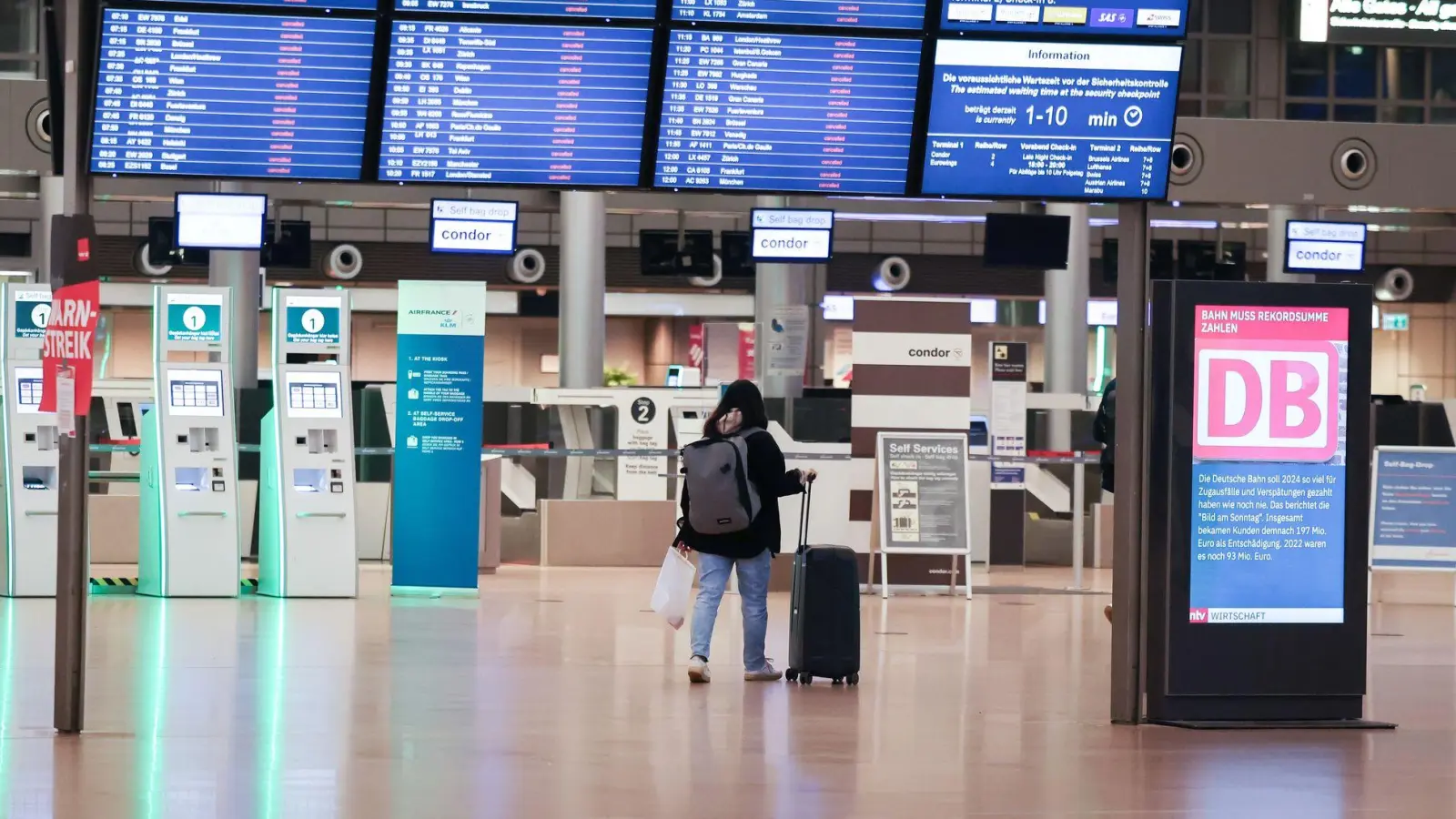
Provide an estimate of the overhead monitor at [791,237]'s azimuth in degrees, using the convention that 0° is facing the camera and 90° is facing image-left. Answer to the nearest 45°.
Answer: approximately 0°

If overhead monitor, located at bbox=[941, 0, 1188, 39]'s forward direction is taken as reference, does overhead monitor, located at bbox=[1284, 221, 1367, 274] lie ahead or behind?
behind

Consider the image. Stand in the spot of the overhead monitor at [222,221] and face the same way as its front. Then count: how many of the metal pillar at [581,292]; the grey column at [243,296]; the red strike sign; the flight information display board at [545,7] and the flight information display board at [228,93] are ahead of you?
3

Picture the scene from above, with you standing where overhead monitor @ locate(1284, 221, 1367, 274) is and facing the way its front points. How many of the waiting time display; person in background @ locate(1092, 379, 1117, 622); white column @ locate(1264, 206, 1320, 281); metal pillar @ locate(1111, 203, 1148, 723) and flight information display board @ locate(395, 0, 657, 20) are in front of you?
4

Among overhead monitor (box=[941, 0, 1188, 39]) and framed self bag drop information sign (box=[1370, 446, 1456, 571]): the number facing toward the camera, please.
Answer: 2

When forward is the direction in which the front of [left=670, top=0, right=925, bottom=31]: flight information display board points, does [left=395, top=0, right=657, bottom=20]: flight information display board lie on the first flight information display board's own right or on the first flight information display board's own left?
on the first flight information display board's own right

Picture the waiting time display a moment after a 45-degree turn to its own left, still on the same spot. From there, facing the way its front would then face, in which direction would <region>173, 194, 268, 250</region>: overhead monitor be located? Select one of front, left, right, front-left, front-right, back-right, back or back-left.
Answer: back

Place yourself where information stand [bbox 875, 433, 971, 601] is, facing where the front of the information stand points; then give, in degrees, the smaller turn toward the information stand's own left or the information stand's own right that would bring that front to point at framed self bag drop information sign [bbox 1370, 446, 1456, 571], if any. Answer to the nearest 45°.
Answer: approximately 90° to the information stand's own left

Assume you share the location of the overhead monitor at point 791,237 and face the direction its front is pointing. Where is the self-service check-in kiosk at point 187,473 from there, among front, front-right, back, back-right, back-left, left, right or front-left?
front-right

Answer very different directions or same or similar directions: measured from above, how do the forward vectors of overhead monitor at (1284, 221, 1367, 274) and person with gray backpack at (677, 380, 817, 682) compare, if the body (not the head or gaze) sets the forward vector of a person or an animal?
very different directions
